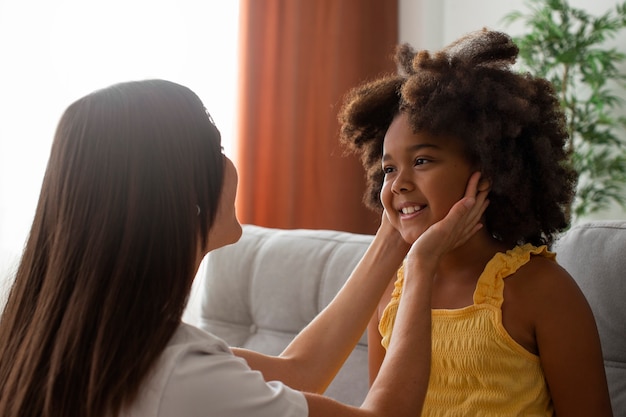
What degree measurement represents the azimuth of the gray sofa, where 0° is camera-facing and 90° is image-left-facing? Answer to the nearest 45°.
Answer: approximately 0°

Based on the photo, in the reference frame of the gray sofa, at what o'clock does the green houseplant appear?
The green houseplant is roughly at 7 o'clock from the gray sofa.

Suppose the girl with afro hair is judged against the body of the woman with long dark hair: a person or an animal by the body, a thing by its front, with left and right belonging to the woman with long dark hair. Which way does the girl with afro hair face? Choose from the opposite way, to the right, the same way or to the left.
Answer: the opposite way

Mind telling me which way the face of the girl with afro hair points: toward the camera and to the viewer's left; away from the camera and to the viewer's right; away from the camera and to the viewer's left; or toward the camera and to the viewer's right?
toward the camera and to the viewer's left

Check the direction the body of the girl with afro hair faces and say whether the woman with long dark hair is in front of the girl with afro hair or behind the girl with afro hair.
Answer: in front

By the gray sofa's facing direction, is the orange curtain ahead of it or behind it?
behind

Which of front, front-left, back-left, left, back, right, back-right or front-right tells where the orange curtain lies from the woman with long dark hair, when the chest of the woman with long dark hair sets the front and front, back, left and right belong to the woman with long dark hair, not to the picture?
front-left
